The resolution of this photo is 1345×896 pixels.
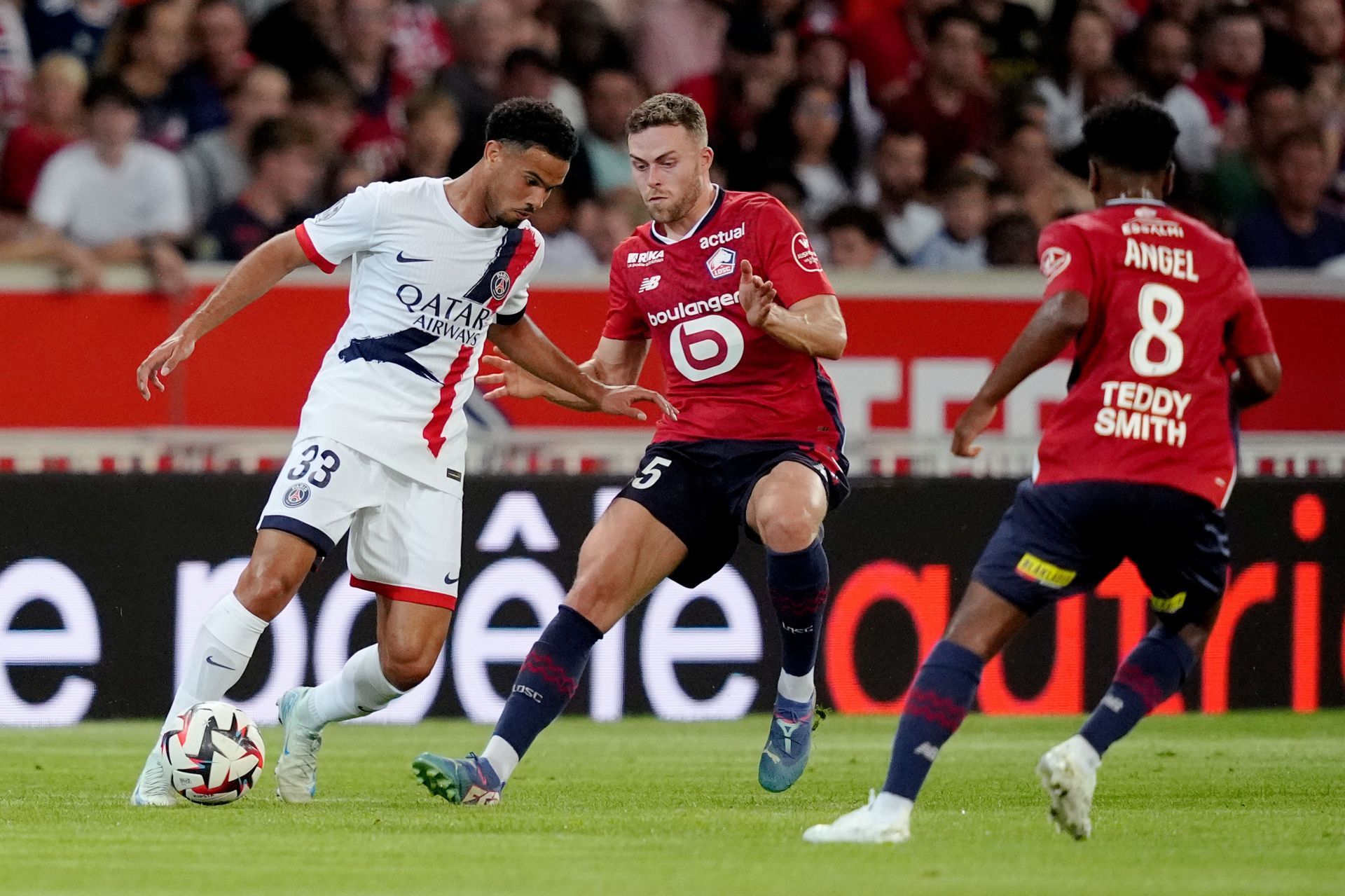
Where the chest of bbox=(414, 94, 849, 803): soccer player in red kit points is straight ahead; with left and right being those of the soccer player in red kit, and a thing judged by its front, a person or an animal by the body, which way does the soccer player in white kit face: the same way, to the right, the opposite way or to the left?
to the left

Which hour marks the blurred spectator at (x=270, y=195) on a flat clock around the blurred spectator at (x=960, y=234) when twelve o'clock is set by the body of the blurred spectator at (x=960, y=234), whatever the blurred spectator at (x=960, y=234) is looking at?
the blurred spectator at (x=270, y=195) is roughly at 2 o'clock from the blurred spectator at (x=960, y=234).

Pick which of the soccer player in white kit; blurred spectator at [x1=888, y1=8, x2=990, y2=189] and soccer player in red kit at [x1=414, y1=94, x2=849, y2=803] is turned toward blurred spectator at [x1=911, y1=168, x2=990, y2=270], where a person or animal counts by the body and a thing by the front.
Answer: blurred spectator at [x1=888, y1=8, x2=990, y2=189]

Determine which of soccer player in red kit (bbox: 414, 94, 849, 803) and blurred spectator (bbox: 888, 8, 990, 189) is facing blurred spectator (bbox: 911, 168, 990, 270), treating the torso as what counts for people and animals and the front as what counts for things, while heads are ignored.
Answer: blurred spectator (bbox: 888, 8, 990, 189)

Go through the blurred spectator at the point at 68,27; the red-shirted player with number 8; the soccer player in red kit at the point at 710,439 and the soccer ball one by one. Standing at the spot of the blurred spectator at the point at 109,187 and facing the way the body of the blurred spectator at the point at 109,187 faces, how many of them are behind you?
1

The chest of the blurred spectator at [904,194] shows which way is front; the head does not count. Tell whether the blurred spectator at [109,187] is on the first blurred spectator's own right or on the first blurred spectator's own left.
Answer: on the first blurred spectator's own right

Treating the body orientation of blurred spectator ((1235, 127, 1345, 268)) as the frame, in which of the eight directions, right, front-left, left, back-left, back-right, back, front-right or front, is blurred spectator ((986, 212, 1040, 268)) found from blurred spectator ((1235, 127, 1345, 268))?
front-right

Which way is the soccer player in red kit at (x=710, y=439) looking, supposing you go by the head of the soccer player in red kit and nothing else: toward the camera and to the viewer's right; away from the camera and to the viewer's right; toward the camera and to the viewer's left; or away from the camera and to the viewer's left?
toward the camera and to the viewer's left

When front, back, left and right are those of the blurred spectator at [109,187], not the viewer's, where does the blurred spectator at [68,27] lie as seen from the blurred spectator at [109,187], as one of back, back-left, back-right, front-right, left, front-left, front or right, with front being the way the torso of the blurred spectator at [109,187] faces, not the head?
back

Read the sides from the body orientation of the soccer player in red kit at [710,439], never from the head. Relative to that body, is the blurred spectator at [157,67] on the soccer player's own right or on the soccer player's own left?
on the soccer player's own right

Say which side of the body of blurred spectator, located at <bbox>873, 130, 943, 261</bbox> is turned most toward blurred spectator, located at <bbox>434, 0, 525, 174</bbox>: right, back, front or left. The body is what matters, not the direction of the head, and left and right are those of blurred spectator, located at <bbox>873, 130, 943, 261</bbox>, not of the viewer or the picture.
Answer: right

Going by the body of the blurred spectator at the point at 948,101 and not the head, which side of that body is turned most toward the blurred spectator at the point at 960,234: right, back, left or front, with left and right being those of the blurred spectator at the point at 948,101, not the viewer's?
front

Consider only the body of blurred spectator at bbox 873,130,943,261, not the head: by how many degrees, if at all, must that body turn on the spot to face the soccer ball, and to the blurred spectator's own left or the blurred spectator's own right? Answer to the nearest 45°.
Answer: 0° — they already face it
